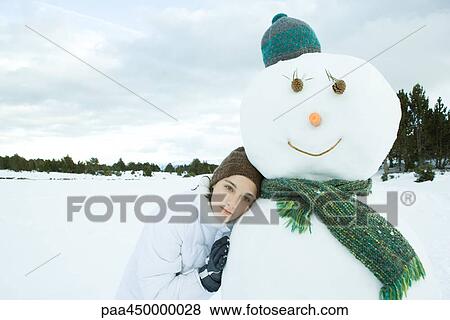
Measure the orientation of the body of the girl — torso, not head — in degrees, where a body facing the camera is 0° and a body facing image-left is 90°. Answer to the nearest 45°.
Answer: approximately 315°
